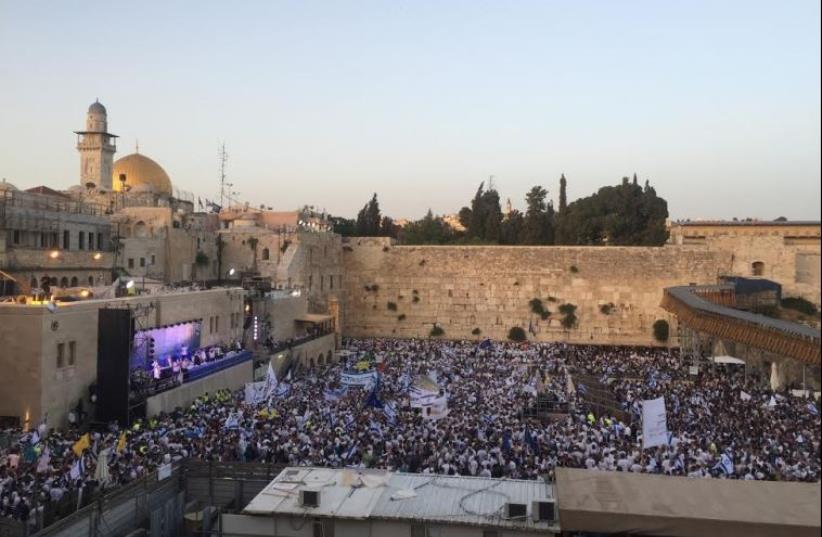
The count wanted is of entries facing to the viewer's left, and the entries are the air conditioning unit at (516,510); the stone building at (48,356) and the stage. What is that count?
0

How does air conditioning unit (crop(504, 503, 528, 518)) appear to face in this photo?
toward the camera

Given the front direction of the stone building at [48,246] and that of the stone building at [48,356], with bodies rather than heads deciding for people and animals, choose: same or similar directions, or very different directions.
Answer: same or similar directions

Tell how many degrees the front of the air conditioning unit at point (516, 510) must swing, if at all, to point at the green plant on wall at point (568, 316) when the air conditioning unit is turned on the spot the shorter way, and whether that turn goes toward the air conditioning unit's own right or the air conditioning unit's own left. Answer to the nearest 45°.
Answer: approximately 180°

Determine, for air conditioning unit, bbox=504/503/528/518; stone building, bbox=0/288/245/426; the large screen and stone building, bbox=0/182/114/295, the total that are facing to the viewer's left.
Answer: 0

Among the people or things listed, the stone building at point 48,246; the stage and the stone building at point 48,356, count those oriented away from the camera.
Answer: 0

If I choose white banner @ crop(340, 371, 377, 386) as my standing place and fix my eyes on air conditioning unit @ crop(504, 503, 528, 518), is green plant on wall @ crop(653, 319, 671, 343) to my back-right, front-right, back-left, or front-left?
back-left

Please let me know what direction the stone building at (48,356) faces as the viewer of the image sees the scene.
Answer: facing the viewer and to the right of the viewer

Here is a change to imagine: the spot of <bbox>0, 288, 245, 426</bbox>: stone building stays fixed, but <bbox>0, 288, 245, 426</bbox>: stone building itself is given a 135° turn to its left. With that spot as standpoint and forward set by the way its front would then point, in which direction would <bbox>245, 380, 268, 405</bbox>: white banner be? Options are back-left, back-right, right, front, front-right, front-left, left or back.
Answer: right

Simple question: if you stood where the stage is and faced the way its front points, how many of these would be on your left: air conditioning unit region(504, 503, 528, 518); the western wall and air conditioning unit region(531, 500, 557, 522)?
1

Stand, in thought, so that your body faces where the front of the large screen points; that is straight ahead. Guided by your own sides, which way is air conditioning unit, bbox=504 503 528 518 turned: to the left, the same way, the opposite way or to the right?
to the right

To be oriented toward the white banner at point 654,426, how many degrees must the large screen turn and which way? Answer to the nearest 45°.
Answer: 0° — it already faces it

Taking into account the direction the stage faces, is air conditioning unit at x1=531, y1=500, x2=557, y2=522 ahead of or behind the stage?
ahead

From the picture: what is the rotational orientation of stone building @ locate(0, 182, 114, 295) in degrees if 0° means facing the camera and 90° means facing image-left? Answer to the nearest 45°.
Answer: approximately 315°

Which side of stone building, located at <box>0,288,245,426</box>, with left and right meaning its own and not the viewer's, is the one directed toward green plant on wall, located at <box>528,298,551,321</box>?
left
